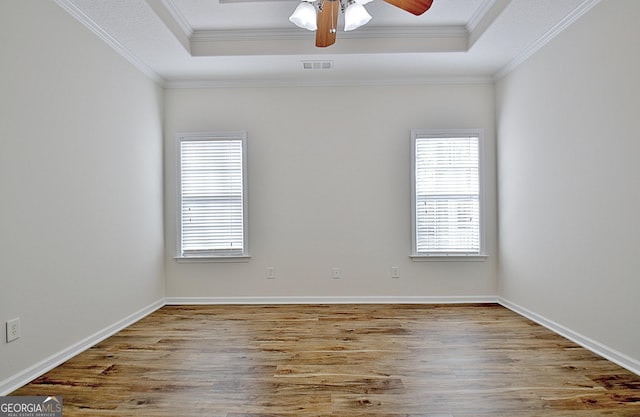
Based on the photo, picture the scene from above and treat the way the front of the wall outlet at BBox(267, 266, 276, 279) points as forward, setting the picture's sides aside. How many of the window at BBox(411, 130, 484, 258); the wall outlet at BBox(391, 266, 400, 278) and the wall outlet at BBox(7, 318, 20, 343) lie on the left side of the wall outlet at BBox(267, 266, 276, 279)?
2

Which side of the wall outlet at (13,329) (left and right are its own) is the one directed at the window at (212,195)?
left

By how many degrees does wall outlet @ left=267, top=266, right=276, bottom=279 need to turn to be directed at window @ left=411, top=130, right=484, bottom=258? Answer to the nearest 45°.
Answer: approximately 90° to its left

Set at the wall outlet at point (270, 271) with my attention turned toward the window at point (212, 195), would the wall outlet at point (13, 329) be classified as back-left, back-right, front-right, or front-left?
front-left

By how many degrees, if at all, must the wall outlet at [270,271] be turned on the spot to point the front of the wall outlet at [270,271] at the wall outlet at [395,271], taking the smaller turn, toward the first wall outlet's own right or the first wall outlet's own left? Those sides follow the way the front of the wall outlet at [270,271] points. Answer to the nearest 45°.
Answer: approximately 90° to the first wall outlet's own left

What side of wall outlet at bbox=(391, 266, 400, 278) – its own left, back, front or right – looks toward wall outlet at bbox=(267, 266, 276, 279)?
right

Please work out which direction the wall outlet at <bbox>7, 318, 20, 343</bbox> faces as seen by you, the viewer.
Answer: facing the viewer and to the right of the viewer

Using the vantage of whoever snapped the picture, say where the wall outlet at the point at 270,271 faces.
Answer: facing the viewer

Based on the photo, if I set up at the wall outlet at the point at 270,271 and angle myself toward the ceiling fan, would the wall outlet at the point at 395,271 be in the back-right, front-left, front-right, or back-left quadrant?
front-left

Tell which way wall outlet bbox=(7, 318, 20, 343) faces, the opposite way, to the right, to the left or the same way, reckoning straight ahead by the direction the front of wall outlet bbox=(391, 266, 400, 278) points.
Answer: to the left

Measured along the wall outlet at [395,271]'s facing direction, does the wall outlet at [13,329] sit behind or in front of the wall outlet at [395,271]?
in front

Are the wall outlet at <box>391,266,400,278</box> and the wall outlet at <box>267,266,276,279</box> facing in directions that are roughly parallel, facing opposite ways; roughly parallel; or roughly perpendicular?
roughly parallel

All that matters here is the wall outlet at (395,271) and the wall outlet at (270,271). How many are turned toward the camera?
2

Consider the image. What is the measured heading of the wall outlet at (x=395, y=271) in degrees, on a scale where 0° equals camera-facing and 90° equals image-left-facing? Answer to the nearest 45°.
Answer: approximately 0°
